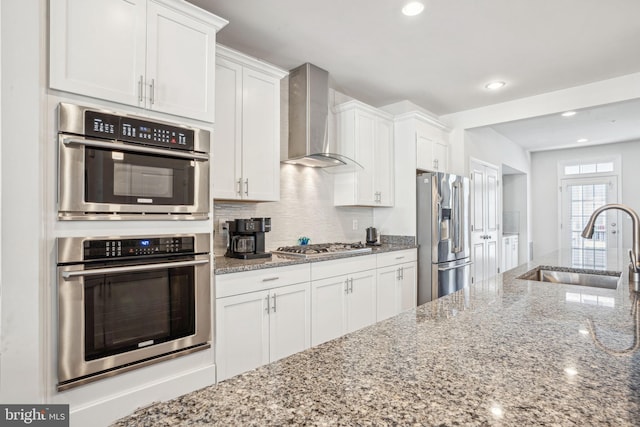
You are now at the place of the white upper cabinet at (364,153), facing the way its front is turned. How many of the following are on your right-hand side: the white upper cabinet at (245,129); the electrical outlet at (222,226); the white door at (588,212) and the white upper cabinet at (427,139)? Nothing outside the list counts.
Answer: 2

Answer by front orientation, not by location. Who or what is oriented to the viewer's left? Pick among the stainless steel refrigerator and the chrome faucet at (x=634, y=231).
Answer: the chrome faucet

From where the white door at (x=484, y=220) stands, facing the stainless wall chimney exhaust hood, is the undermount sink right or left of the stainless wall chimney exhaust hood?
left

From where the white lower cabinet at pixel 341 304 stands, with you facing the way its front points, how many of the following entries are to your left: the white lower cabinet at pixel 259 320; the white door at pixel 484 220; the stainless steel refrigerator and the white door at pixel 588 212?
3

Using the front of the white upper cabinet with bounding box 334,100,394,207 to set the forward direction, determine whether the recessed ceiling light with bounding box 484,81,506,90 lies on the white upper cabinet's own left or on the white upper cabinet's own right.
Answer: on the white upper cabinet's own left

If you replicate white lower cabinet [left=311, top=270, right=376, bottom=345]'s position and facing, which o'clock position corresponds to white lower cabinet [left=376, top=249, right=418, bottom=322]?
white lower cabinet [left=376, top=249, right=418, bottom=322] is roughly at 9 o'clock from white lower cabinet [left=311, top=270, right=376, bottom=345].

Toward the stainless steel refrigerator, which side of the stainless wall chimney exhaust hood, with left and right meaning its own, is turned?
left

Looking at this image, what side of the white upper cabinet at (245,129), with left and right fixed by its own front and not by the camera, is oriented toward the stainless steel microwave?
right

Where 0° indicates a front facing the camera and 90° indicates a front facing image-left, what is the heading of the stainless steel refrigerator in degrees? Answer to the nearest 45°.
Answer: approximately 315°
